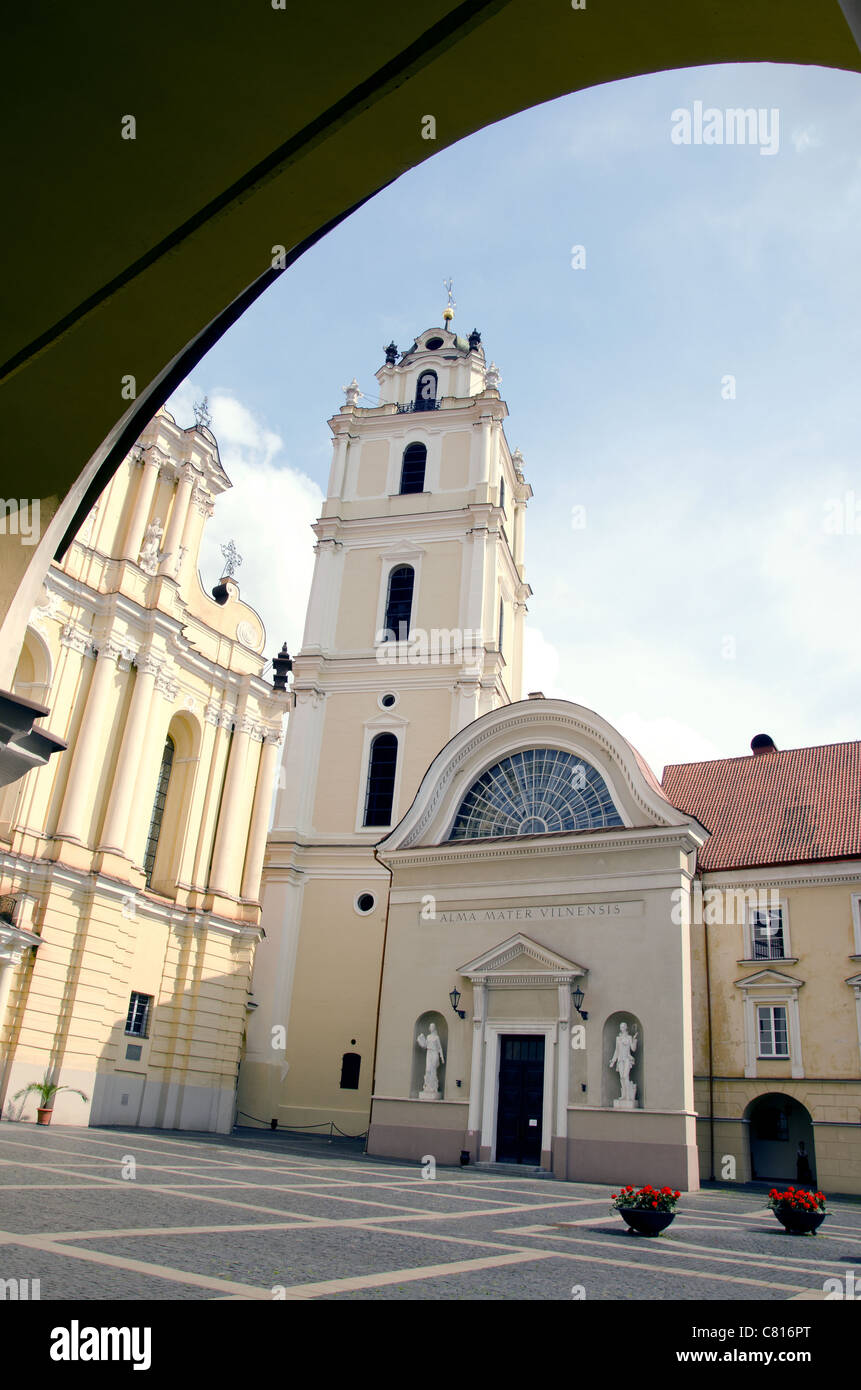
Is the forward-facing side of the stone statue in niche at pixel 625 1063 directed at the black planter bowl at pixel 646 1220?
yes

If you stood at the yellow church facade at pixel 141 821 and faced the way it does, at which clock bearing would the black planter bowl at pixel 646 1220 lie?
The black planter bowl is roughly at 1 o'clock from the yellow church facade.

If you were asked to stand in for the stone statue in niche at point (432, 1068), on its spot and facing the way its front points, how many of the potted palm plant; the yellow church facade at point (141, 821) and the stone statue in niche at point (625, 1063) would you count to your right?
2

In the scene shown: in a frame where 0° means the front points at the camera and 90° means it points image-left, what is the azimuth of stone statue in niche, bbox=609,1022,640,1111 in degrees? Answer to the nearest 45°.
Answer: approximately 0°

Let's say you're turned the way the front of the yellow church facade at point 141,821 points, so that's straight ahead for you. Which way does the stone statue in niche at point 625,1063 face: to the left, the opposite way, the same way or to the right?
to the right

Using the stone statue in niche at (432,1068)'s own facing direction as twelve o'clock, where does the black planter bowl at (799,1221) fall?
The black planter bowl is roughly at 11 o'clock from the stone statue in niche.

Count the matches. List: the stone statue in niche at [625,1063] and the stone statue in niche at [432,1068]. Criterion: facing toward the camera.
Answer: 2

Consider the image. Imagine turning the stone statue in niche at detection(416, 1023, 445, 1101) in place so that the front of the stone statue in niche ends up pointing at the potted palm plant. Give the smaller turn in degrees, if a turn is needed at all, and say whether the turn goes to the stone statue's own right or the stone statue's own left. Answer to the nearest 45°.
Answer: approximately 90° to the stone statue's own right

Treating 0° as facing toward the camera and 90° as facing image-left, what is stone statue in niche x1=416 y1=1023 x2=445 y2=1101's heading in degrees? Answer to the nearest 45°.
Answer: approximately 0°
